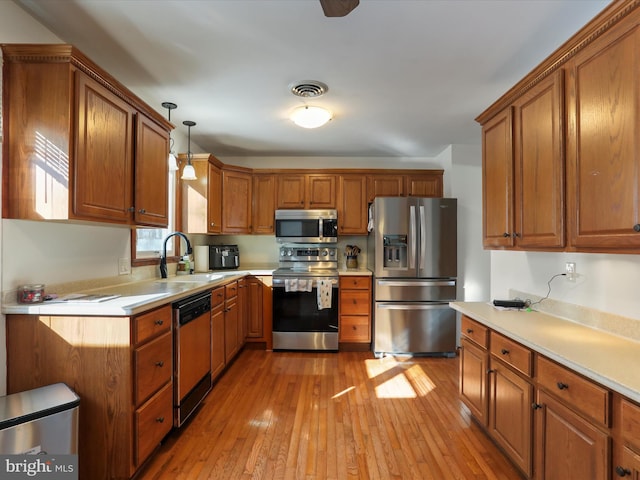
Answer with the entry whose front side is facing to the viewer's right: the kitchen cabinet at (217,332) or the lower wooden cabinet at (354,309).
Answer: the kitchen cabinet

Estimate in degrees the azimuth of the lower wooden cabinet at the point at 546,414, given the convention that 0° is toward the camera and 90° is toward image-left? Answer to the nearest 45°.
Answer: approximately 45°

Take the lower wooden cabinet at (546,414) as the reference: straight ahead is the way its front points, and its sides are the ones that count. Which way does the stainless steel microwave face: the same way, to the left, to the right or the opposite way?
to the left

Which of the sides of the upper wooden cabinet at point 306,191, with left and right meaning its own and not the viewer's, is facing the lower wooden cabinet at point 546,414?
front

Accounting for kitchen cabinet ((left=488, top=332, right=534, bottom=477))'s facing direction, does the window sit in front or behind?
in front

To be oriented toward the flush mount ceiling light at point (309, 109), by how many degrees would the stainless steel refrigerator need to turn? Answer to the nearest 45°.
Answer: approximately 45° to its right

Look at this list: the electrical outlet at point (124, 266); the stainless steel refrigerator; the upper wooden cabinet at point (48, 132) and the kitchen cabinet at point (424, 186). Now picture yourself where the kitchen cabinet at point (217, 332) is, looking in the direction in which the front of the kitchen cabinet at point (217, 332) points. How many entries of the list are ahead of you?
2

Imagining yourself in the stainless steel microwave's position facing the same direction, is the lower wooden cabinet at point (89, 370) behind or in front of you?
in front

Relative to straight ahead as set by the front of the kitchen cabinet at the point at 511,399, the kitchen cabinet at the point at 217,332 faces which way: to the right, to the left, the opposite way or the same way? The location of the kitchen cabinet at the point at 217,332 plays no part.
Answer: the opposite way

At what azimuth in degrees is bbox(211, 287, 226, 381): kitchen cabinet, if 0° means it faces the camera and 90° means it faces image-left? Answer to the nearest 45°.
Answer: approximately 270°

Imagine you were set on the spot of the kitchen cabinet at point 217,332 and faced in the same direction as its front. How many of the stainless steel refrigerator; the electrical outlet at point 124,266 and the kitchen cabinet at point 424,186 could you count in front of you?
2

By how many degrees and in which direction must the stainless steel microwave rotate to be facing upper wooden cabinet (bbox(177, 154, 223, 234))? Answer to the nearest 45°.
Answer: approximately 90° to its right
